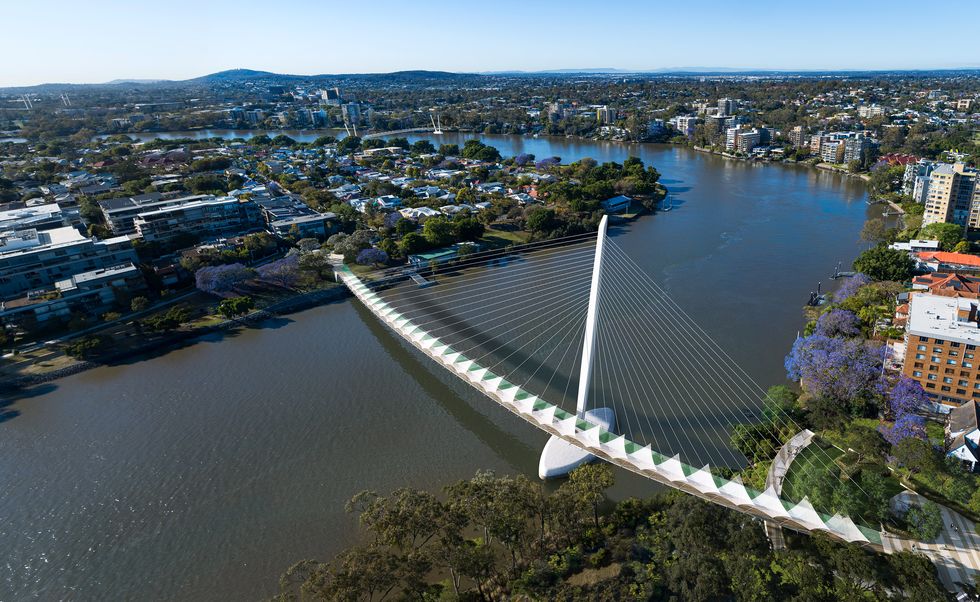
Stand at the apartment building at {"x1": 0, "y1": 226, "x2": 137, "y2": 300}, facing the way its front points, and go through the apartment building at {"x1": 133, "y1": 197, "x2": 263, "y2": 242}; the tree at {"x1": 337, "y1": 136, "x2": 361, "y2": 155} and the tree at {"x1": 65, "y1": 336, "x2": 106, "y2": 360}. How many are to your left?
2

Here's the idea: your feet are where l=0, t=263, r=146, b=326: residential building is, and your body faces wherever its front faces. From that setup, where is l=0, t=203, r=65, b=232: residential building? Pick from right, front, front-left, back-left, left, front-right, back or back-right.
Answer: back-left

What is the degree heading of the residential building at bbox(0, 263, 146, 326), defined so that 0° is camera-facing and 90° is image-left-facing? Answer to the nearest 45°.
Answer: approximately 315°

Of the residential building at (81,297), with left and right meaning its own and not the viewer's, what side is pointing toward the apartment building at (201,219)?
left

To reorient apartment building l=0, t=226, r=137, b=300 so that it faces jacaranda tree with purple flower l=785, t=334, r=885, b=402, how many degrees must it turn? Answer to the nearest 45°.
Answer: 0° — it already faces it
